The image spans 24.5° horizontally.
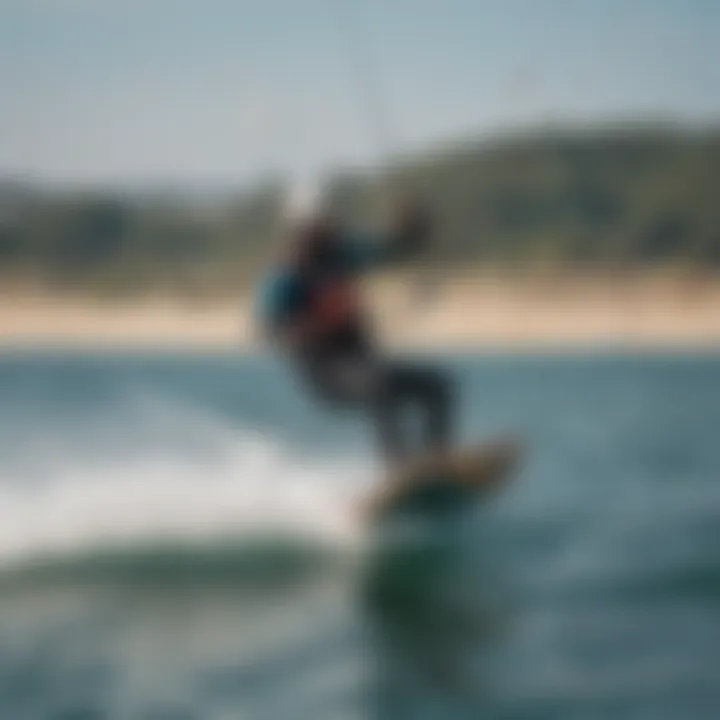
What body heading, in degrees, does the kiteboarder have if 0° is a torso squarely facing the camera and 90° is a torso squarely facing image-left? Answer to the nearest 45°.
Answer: approximately 270°
